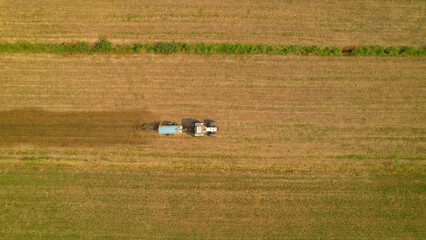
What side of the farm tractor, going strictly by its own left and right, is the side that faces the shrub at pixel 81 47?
back

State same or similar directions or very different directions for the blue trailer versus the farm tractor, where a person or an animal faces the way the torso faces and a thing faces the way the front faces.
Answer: same or similar directions

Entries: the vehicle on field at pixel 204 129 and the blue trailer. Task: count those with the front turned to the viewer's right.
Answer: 2

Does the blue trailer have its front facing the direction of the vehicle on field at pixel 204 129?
yes

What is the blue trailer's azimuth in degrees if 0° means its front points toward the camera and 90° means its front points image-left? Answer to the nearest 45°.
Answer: approximately 270°

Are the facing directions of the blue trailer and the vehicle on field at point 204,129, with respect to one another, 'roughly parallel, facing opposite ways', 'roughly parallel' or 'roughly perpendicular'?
roughly parallel

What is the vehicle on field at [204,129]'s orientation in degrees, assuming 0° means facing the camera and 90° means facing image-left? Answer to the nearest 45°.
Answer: approximately 270°
